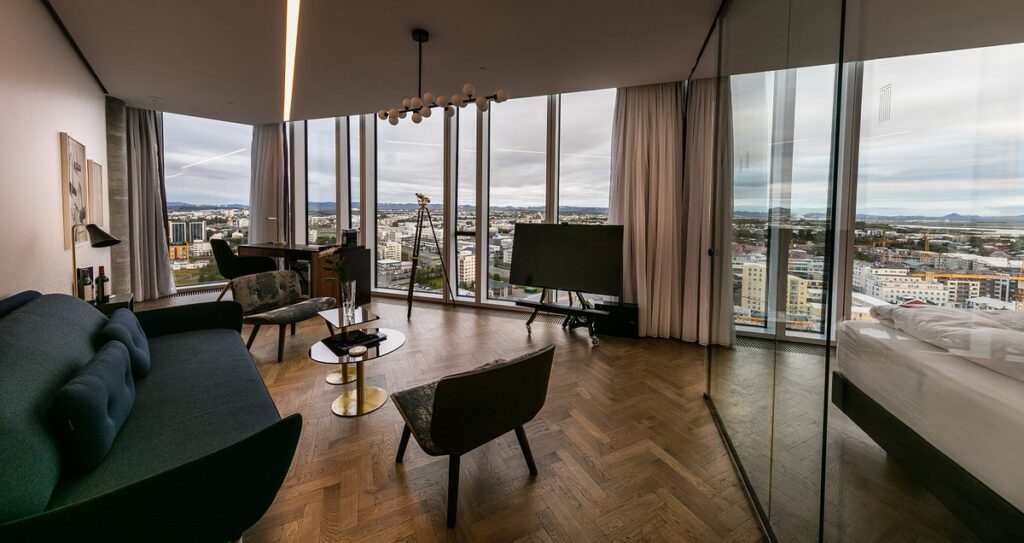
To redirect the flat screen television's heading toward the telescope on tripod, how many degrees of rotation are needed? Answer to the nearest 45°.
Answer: approximately 90° to its right

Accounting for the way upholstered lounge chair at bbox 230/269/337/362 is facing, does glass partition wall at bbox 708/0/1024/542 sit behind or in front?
in front

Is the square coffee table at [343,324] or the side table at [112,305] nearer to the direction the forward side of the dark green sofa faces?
the square coffee table

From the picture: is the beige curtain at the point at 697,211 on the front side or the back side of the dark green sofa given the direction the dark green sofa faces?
on the front side

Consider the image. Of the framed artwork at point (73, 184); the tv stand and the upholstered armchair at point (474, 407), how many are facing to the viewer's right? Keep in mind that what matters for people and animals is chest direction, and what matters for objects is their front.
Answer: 1

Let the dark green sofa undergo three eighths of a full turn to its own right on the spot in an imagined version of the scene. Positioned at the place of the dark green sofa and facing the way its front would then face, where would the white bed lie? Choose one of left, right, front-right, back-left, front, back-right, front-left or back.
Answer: left

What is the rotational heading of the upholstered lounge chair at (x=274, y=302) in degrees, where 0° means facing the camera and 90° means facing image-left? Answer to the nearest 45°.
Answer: approximately 315°

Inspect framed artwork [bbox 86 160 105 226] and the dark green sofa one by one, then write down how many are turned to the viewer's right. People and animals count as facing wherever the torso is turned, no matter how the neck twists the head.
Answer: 2

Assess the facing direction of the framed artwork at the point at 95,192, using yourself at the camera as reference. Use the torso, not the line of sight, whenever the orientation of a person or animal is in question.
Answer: facing to the right of the viewer

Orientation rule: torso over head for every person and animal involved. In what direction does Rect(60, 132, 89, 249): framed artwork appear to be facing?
to the viewer's right

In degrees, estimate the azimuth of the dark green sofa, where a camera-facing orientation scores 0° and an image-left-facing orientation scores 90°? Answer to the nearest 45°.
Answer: approximately 270°

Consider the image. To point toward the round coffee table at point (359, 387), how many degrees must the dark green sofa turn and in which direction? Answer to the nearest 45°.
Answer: approximately 45° to its left

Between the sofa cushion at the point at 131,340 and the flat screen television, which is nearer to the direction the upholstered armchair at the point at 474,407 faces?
the sofa cushion

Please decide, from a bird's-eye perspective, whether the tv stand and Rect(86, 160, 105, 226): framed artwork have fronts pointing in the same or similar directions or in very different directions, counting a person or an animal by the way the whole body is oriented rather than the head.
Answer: very different directions
